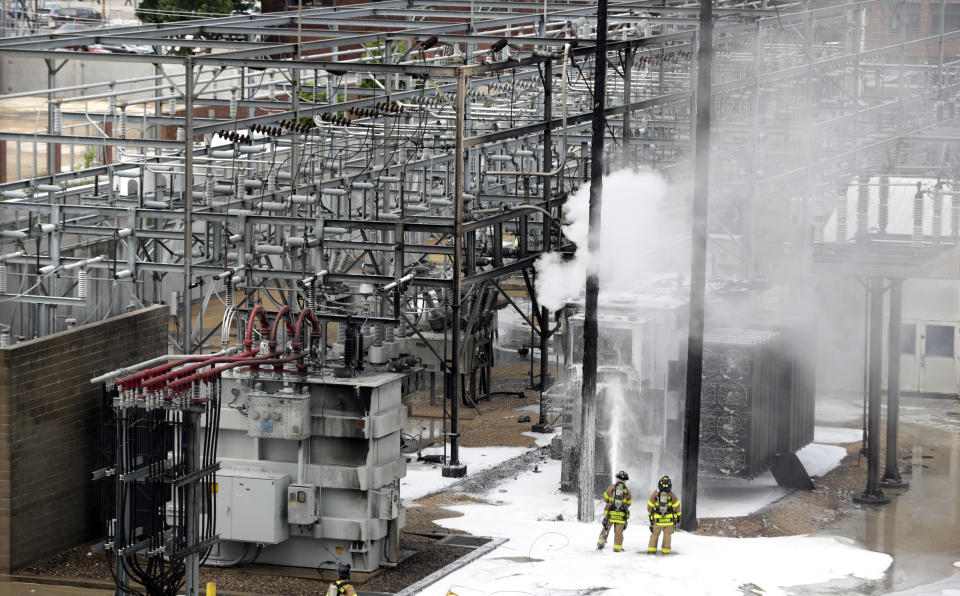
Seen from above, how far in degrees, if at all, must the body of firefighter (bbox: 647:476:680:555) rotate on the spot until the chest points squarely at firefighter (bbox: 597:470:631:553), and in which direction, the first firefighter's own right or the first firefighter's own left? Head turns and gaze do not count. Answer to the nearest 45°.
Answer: approximately 90° to the first firefighter's own left

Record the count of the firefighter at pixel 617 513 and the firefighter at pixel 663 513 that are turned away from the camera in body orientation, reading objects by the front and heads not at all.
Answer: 2

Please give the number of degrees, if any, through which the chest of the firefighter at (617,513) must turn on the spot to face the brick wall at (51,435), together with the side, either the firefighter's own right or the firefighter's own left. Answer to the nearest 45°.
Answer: approximately 90° to the firefighter's own left

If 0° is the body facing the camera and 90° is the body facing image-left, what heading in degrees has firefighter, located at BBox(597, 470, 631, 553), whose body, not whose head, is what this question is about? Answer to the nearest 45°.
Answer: approximately 180°

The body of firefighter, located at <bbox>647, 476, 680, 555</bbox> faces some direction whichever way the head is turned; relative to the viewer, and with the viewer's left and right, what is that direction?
facing away from the viewer

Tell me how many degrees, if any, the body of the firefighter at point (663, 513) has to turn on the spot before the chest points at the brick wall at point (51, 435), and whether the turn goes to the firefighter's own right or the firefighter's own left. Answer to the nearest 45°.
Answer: approximately 90° to the firefighter's own left

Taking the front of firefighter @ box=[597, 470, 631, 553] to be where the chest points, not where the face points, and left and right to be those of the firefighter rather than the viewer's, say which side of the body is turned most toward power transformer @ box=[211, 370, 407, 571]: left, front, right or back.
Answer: left

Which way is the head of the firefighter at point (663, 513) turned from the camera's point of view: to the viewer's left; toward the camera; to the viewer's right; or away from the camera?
away from the camera

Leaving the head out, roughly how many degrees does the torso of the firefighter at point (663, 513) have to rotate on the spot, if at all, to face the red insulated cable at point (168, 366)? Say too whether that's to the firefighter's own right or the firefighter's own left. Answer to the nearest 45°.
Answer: approximately 135° to the firefighter's own left
